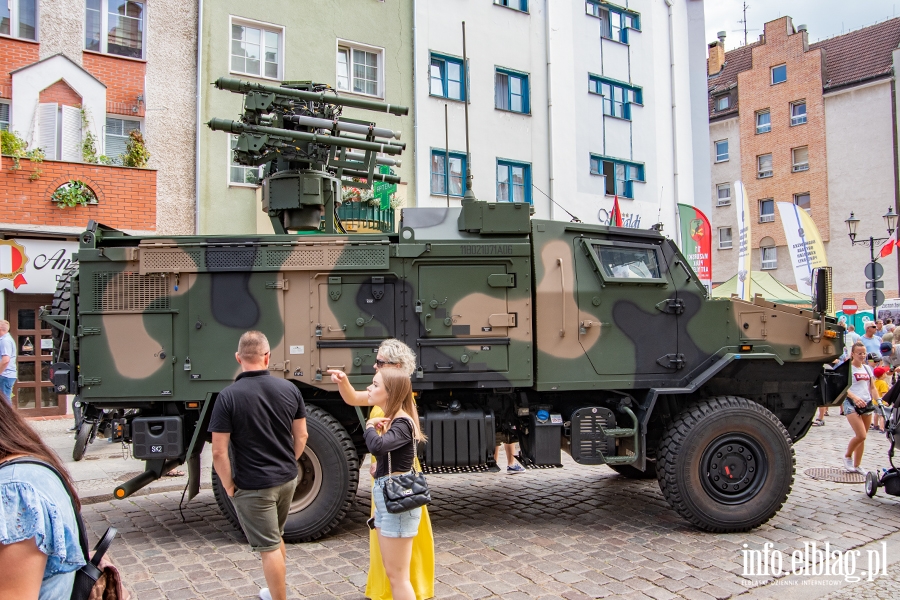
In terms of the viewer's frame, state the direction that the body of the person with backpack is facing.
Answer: to the viewer's left

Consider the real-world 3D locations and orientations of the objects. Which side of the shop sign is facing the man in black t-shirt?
front

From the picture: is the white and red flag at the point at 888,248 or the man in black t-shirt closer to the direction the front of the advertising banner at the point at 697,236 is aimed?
the man in black t-shirt

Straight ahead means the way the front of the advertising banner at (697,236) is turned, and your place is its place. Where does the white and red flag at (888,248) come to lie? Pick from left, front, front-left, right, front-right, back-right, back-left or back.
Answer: back-left

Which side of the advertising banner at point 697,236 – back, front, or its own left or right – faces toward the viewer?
front

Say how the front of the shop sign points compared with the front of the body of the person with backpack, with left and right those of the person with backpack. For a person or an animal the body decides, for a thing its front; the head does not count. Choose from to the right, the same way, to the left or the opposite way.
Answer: to the left

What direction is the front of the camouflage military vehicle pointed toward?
to the viewer's right

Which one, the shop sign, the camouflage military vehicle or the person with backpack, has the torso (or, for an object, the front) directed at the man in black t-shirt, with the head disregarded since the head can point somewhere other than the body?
the shop sign

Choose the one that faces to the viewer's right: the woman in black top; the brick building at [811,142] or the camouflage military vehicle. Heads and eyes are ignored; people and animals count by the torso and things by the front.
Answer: the camouflage military vehicle

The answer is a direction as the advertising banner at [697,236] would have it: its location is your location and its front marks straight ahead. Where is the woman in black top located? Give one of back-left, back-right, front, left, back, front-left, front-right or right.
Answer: front

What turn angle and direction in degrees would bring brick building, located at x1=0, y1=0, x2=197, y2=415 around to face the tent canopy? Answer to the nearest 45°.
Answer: approximately 90° to its left

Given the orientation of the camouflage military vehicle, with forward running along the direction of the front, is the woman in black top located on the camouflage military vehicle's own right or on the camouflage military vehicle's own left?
on the camouflage military vehicle's own right

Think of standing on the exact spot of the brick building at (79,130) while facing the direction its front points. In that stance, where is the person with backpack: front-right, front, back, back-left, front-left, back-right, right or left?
front
